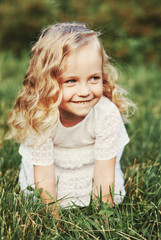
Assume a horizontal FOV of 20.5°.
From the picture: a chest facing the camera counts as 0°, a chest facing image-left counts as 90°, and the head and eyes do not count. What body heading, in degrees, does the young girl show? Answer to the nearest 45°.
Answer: approximately 0°

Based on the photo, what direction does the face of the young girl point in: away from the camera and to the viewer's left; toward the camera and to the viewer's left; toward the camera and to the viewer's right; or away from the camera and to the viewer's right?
toward the camera and to the viewer's right
